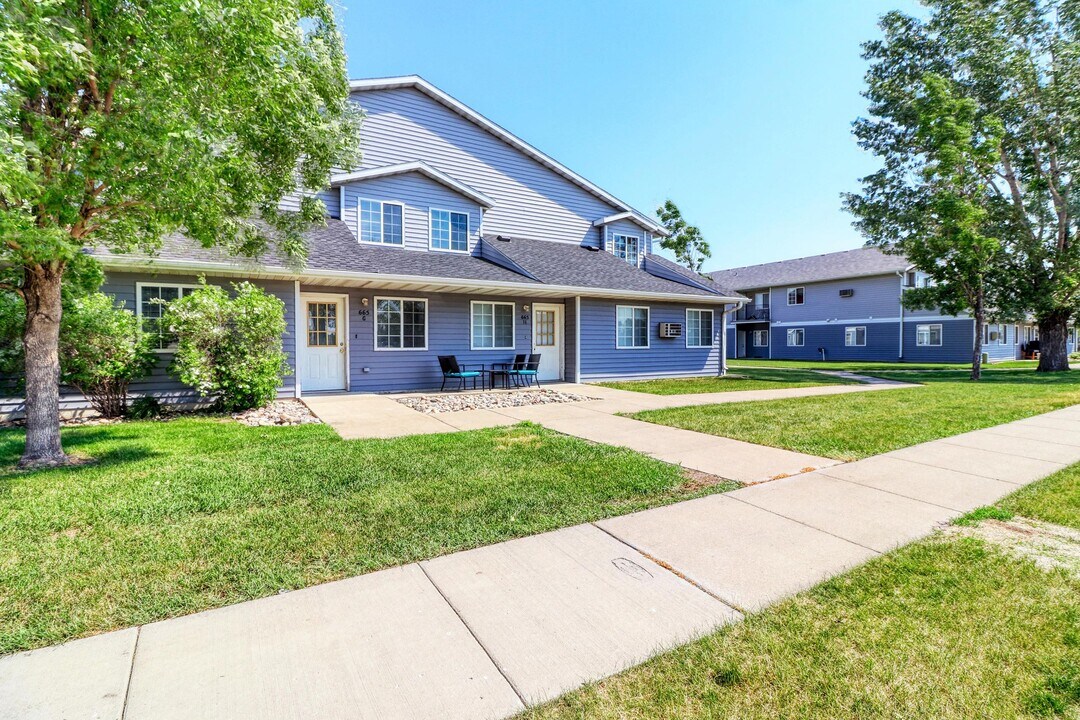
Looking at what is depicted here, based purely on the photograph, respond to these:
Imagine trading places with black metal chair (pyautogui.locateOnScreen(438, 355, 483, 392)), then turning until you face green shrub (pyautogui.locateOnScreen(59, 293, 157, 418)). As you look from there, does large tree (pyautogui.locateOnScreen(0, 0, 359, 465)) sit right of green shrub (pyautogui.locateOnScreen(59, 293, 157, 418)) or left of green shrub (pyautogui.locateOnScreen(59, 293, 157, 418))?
left

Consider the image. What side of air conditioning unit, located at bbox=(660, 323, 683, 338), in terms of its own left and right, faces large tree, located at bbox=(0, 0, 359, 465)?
right

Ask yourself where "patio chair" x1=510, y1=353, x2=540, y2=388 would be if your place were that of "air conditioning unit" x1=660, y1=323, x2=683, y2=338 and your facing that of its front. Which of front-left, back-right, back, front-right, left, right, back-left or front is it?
right

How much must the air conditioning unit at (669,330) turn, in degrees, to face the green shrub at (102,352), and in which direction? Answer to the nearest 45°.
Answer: approximately 90° to its right

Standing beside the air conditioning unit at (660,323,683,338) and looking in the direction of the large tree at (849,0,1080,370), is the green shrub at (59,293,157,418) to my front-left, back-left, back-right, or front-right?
back-right

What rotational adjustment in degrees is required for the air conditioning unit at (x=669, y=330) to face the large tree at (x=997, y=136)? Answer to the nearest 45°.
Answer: approximately 90° to its left

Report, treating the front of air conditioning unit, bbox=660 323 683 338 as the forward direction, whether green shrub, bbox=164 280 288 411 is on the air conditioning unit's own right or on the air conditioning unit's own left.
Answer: on the air conditioning unit's own right

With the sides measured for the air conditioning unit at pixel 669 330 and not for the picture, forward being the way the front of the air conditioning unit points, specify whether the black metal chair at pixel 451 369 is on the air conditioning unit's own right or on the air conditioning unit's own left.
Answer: on the air conditioning unit's own right

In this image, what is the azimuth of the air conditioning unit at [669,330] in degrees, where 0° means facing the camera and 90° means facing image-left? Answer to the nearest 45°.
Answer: approximately 315°
